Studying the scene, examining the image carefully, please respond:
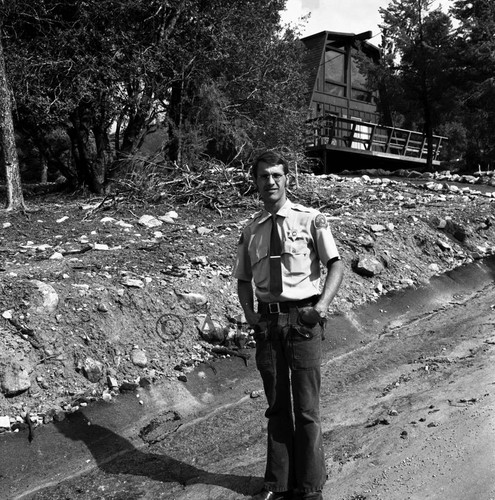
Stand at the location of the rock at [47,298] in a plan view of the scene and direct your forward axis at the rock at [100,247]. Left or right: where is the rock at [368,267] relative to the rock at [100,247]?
right

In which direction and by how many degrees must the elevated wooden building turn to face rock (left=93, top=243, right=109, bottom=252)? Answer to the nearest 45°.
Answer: approximately 45° to its right

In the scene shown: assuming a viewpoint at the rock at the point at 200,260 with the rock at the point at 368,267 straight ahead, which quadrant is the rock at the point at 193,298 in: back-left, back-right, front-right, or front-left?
back-right

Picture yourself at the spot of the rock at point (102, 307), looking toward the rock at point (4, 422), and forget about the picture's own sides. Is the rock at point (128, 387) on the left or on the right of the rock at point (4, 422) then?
left

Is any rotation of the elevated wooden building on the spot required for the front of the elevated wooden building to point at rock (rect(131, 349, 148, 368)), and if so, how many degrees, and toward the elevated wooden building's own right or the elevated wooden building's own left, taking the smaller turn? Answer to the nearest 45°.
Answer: approximately 45° to the elevated wooden building's own right
